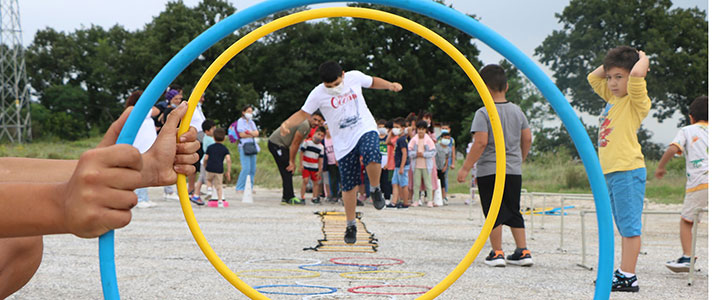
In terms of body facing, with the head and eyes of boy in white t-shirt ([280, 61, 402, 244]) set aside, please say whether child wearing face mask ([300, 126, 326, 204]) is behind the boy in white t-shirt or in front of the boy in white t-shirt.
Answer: behind

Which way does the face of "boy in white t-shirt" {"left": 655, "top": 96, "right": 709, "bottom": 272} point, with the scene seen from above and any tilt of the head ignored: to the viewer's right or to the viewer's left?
to the viewer's left

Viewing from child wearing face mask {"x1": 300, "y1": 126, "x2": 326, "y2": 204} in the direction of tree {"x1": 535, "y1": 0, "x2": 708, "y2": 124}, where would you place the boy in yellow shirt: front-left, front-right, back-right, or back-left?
back-right

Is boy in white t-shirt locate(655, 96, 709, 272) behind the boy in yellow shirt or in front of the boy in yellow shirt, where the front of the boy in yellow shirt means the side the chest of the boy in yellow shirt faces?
behind

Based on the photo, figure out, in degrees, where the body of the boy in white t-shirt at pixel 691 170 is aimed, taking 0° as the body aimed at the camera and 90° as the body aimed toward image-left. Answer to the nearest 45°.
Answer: approximately 135°

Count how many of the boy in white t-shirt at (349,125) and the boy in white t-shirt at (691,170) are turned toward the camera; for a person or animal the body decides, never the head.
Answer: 1

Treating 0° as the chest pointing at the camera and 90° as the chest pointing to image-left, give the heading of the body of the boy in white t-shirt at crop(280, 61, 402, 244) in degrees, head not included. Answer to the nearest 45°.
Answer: approximately 0°

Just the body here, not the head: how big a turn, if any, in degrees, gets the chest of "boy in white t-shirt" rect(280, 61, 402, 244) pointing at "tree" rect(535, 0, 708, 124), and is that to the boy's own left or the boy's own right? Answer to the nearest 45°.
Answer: approximately 135° to the boy's own left
